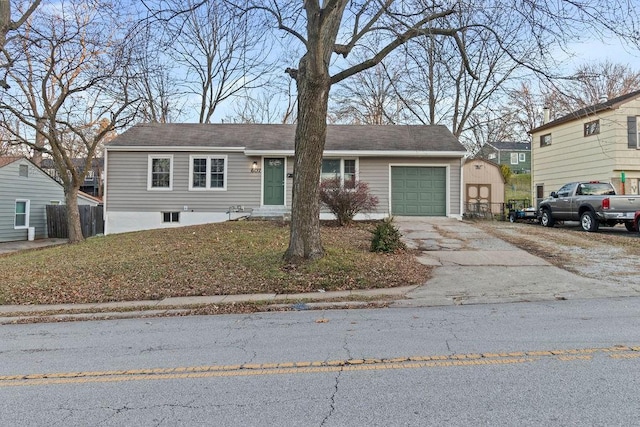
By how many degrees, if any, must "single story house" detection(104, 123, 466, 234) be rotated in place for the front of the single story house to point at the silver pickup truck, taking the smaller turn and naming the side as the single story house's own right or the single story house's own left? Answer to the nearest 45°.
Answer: approximately 90° to the single story house's own left

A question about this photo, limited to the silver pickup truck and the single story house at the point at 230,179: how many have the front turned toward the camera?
1

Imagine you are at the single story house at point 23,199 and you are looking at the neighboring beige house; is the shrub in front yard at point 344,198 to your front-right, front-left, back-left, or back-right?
front-right

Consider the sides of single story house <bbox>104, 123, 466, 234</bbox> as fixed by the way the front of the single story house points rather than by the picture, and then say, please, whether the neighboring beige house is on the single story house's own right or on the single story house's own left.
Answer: on the single story house's own left

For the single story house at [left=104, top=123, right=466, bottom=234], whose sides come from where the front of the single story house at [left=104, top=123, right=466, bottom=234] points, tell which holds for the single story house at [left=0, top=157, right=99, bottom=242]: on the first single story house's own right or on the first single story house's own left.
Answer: on the first single story house's own right

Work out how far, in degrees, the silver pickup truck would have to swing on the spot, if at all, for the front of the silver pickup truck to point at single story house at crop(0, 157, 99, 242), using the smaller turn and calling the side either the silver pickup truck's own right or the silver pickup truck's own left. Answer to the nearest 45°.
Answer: approximately 45° to the silver pickup truck's own left

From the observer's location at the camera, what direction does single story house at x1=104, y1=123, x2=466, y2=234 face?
facing the viewer

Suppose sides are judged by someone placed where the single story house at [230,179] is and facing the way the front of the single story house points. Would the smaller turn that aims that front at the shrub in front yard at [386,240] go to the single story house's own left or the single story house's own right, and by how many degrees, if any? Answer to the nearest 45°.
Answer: approximately 45° to the single story house's own left

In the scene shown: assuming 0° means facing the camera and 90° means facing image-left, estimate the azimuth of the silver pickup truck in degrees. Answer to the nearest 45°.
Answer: approximately 135°

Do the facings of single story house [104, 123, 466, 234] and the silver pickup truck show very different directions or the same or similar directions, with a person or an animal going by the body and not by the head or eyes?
very different directions
